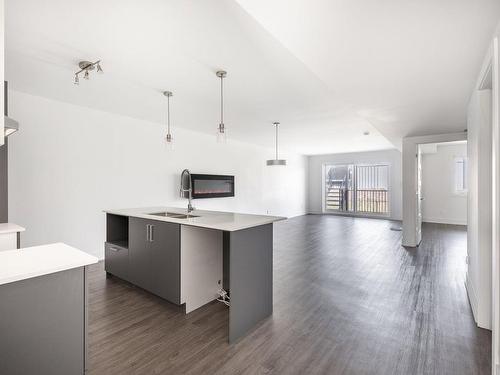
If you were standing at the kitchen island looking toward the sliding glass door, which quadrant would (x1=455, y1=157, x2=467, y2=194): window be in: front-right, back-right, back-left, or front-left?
front-right

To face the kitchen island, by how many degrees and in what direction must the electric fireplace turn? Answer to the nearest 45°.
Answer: approximately 45° to its right

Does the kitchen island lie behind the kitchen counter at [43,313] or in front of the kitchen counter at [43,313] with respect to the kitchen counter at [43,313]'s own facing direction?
in front

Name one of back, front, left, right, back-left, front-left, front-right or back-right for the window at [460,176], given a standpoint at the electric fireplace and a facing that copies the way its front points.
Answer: front-left

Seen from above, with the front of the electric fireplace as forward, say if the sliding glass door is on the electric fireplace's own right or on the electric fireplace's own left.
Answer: on the electric fireplace's own left

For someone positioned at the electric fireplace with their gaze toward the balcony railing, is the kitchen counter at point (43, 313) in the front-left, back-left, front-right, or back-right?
back-right

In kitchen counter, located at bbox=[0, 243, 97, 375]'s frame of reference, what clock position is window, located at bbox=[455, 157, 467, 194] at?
The window is roughly at 12 o'clock from the kitchen counter.

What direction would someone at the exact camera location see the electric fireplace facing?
facing the viewer and to the right of the viewer

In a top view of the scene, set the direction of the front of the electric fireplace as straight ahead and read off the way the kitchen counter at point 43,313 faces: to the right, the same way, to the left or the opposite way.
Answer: to the left

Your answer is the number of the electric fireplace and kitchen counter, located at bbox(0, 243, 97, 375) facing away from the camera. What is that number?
0

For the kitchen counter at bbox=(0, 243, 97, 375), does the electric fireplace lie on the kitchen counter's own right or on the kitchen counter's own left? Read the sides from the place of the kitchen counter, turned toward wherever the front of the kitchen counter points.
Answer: on the kitchen counter's own left

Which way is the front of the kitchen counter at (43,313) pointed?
to the viewer's right

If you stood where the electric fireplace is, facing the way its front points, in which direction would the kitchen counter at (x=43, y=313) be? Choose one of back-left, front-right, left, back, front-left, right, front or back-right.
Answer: front-right
